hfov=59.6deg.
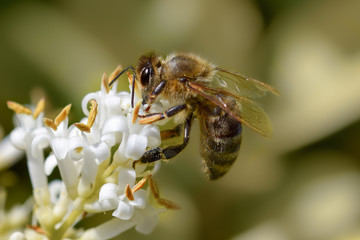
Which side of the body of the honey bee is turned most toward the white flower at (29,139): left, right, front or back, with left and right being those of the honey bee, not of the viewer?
front

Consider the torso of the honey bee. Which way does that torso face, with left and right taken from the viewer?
facing to the left of the viewer
